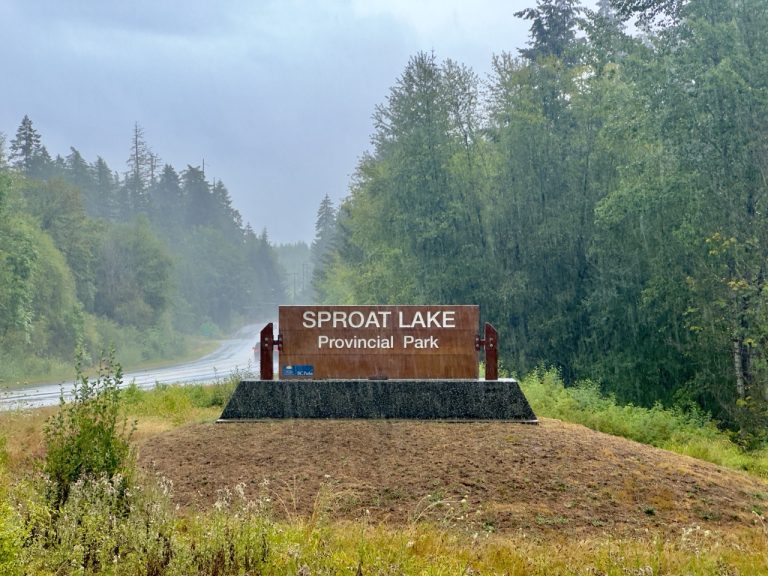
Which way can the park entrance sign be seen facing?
toward the camera

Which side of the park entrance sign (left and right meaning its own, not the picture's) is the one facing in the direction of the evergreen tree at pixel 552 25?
back

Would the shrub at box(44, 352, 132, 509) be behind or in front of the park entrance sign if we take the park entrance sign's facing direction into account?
in front

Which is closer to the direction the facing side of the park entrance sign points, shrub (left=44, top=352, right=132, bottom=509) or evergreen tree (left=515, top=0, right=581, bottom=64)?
the shrub
